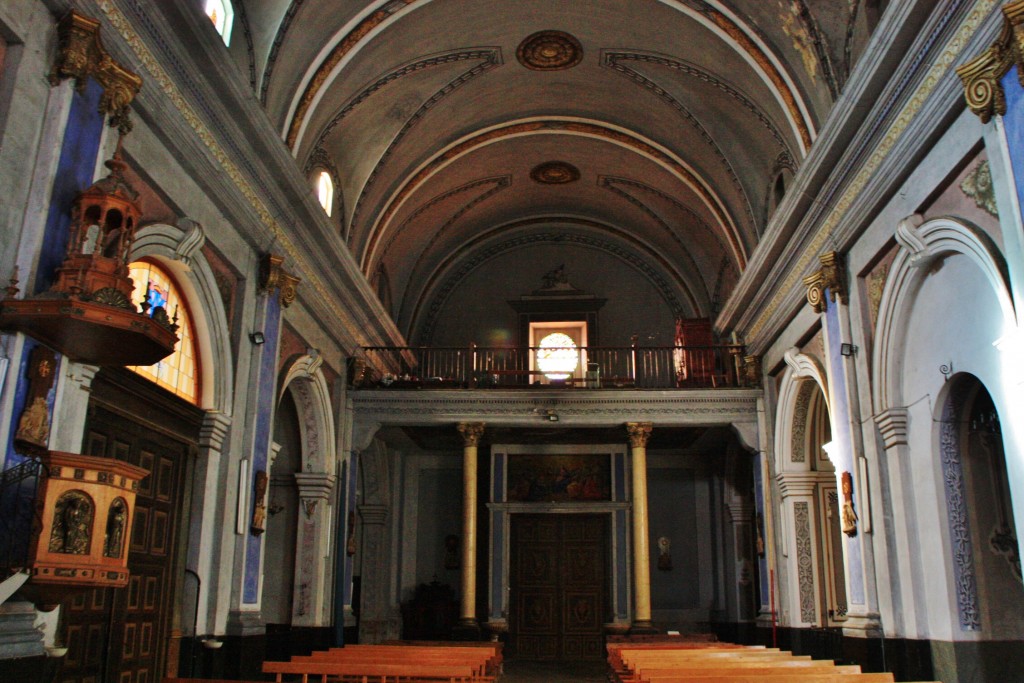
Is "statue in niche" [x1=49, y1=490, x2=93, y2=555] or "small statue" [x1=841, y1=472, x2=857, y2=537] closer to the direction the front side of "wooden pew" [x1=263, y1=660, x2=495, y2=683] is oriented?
the statue in niche

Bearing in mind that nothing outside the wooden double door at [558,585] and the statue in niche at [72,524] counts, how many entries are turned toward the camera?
2

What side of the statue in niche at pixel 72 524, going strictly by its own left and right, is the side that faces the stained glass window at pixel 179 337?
back

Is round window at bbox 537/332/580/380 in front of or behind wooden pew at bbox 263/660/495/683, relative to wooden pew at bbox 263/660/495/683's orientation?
behind

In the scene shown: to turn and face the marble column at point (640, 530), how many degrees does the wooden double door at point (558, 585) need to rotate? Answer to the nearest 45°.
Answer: approximately 45° to its left

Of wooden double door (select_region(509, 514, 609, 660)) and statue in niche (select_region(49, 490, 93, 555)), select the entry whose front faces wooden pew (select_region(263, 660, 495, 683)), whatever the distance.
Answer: the wooden double door

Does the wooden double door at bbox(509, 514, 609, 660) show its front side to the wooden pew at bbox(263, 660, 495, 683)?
yes

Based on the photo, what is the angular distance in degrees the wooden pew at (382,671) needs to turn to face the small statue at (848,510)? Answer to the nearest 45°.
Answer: approximately 90° to its left

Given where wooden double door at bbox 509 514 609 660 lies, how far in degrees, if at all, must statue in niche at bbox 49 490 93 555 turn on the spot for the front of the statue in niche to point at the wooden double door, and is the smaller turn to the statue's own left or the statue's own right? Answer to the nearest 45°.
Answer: approximately 135° to the statue's own left

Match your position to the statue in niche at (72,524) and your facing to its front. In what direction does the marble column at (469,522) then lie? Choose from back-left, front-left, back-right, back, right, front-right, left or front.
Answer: back-left
